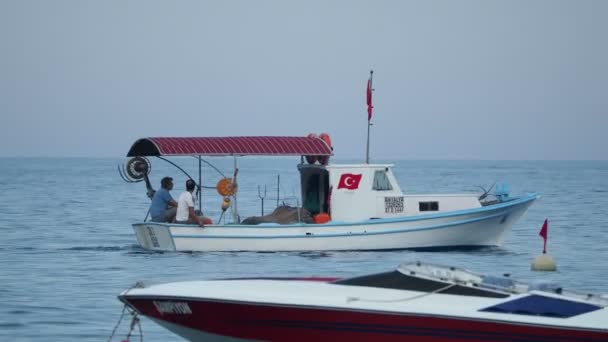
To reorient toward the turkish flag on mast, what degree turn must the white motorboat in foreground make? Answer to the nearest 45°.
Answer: approximately 90° to its right

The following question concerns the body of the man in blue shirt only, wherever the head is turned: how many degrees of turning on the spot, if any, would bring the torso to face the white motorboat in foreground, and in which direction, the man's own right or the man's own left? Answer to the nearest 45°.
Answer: approximately 90° to the man's own right

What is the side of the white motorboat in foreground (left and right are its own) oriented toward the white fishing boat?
right

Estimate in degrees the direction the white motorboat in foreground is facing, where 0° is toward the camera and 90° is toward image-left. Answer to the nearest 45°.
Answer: approximately 90°

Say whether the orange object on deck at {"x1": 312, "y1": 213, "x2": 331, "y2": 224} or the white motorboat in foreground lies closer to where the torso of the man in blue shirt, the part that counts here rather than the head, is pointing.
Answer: the orange object on deck

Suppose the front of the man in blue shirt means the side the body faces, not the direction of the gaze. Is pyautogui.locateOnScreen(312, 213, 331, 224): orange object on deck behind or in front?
in front

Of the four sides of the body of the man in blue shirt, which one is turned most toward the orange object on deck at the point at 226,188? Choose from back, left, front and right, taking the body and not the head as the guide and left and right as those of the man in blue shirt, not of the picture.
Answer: front

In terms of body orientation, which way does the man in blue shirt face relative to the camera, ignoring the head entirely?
to the viewer's right

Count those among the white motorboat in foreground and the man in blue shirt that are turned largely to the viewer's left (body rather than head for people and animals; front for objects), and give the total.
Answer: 1

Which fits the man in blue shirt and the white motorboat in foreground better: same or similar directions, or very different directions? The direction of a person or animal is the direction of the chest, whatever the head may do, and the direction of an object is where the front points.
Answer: very different directions
